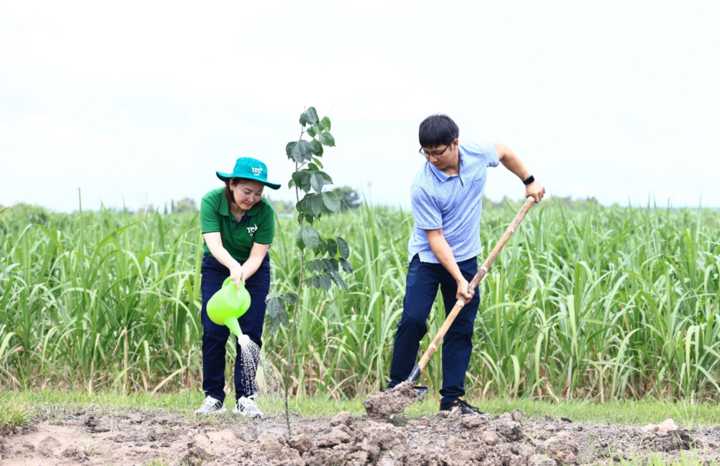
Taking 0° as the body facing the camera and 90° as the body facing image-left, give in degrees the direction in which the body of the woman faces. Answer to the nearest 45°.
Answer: approximately 0°

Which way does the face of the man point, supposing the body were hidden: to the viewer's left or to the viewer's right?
to the viewer's left

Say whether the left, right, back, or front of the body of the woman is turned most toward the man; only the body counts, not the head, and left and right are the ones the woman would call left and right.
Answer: left
